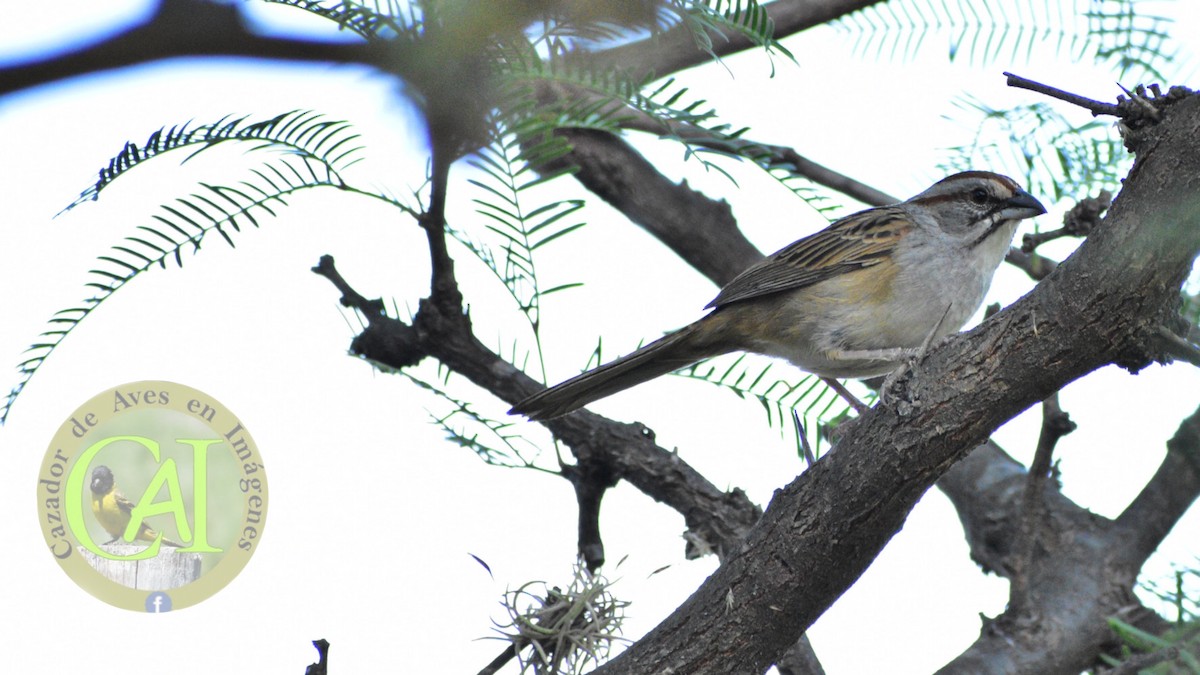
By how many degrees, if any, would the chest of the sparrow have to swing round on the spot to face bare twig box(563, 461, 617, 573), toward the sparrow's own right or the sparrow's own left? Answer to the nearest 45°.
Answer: approximately 180°

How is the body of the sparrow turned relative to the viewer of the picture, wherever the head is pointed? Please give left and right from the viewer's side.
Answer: facing to the right of the viewer

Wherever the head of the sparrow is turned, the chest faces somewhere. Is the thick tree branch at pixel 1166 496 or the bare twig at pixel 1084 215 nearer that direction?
the bare twig
